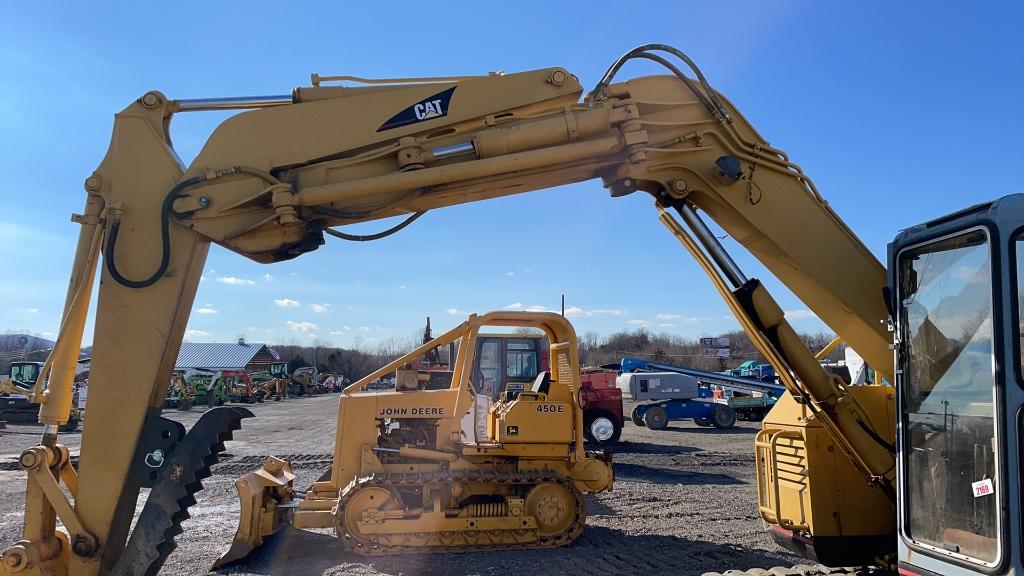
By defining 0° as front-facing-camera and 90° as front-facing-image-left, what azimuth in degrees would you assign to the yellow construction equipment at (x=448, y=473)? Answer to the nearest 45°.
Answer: approximately 90°

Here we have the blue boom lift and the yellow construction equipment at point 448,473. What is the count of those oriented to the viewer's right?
1

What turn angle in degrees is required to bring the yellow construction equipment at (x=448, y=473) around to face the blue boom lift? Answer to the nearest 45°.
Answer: approximately 135° to its right

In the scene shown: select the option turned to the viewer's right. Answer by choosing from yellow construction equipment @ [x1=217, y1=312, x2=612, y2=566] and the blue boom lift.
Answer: the blue boom lift

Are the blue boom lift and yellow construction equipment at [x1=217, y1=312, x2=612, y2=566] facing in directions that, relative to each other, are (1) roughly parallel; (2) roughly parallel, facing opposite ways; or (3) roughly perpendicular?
roughly parallel, facing opposite ways

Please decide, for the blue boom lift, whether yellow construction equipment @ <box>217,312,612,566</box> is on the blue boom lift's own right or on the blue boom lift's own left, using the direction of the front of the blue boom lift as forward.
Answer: on the blue boom lift's own right

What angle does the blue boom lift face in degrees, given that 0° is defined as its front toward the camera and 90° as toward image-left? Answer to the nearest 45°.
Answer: approximately 270°
